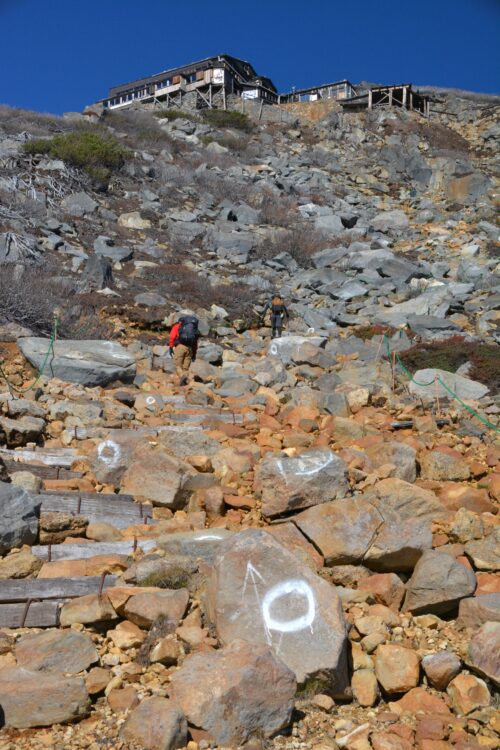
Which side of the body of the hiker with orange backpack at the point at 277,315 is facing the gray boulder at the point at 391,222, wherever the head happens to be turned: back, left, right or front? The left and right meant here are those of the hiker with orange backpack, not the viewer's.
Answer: front

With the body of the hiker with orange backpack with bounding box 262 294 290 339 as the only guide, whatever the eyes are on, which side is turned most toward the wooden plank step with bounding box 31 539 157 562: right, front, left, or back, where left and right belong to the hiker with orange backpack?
back

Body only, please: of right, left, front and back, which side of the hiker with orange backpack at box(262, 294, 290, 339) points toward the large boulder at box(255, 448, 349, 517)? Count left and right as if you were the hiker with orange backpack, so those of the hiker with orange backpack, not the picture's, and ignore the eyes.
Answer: back

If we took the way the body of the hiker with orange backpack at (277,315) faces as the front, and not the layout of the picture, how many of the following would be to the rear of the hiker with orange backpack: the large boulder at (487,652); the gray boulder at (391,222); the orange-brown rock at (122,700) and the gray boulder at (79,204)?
2

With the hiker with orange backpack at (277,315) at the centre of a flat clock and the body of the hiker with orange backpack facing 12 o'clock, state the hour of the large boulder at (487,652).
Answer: The large boulder is roughly at 6 o'clock from the hiker with orange backpack.

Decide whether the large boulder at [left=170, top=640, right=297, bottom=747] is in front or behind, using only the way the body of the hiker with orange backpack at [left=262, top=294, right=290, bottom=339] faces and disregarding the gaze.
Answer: behind

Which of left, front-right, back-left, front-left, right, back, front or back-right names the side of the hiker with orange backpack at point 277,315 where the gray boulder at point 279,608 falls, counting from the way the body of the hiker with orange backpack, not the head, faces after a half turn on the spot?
front

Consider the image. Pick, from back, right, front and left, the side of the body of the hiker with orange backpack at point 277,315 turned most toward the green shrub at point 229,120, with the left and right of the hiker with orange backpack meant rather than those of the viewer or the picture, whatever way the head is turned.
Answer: front

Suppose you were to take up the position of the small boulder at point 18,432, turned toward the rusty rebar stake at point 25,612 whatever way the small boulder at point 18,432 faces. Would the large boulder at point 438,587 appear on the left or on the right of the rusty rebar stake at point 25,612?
left

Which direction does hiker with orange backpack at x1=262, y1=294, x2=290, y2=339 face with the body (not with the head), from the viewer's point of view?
away from the camera

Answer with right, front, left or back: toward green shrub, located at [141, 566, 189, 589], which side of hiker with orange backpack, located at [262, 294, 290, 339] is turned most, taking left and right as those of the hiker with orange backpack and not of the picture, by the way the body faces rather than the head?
back

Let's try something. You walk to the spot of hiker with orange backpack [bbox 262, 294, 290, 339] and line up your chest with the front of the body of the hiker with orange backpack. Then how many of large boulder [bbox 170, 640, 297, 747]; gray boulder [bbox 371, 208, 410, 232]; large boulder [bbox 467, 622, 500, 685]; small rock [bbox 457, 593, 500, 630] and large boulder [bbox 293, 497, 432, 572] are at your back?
4

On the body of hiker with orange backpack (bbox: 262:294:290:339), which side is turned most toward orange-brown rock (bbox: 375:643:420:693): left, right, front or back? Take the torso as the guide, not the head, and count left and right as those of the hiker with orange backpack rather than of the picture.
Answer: back

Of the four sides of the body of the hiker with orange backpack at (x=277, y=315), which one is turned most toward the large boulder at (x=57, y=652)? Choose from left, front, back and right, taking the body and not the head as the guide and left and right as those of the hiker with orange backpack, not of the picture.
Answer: back

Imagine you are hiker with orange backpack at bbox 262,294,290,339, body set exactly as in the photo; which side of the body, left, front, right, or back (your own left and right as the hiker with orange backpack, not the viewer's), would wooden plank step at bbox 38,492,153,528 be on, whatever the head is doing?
back

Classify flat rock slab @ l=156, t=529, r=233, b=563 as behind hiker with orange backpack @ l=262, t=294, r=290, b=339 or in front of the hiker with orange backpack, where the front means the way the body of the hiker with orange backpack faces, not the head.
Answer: behind

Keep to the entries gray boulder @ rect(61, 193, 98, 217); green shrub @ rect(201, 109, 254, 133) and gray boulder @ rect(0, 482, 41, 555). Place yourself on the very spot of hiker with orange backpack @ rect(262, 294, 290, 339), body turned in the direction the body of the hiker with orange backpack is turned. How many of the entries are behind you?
1

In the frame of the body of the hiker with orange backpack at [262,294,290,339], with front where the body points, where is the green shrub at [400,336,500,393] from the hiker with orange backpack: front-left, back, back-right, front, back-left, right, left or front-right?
back-right

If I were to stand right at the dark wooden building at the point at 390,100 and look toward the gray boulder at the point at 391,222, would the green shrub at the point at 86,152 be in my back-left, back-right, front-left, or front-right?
front-right
